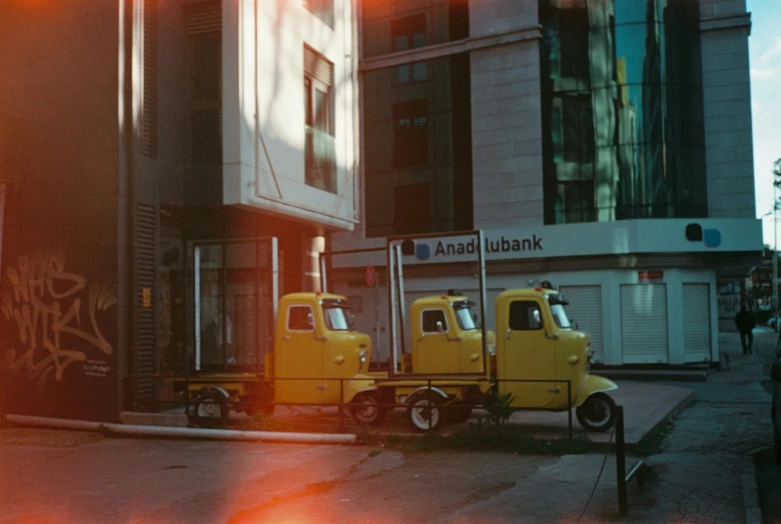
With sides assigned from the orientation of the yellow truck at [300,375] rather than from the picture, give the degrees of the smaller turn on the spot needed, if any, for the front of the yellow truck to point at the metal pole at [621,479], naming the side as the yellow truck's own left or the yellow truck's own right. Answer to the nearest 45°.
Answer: approximately 90° to the yellow truck's own right

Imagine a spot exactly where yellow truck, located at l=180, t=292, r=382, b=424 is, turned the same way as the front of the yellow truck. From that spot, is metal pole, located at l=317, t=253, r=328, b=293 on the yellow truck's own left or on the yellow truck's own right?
on the yellow truck's own left

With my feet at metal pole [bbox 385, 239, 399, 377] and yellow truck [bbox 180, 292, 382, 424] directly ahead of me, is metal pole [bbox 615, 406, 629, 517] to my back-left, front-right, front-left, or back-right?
back-left

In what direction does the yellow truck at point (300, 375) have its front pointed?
to the viewer's right

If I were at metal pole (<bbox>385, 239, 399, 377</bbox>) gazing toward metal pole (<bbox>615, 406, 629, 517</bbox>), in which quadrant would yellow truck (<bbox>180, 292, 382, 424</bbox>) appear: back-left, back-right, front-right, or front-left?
back-right
